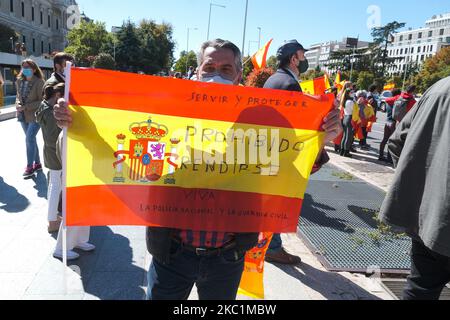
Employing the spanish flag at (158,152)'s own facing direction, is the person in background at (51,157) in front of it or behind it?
behind

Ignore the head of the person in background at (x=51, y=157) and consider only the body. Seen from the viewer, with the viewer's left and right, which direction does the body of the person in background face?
facing to the right of the viewer

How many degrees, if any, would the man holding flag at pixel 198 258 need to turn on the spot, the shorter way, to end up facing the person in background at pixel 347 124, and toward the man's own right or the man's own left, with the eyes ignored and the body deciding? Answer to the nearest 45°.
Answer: approximately 135° to the man's own left

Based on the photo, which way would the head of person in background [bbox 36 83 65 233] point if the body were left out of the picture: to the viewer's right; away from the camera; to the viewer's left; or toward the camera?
to the viewer's right

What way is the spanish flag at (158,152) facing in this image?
toward the camera

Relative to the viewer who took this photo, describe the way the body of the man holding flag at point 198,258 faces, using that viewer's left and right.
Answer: facing the viewer
